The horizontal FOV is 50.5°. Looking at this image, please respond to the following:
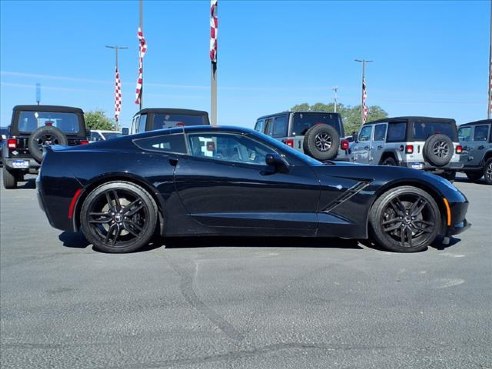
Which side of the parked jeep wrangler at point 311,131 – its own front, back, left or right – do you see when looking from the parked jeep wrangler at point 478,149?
right

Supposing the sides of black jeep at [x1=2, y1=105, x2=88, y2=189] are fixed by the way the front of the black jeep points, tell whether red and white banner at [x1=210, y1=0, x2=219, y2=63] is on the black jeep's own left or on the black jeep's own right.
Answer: on the black jeep's own right

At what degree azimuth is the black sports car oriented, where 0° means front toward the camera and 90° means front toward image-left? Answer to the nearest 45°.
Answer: approximately 270°

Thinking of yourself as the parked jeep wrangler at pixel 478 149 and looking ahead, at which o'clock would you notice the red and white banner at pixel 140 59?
The red and white banner is roughly at 10 o'clock from the parked jeep wrangler.

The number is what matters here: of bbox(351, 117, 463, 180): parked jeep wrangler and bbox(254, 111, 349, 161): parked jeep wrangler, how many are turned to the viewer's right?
0

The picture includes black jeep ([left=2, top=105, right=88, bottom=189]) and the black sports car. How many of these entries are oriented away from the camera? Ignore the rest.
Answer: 1

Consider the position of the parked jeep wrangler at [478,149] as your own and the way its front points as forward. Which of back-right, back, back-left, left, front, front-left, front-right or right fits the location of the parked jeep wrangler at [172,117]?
left

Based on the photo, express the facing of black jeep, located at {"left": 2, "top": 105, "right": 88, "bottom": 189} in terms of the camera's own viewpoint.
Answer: facing away from the viewer

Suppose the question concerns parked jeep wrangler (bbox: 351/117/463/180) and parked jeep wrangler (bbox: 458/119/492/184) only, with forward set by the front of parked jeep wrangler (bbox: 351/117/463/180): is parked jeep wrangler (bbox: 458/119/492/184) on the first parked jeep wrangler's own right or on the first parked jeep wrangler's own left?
on the first parked jeep wrangler's own right

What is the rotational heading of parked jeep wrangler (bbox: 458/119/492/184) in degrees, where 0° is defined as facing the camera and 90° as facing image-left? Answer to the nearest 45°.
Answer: approximately 135°

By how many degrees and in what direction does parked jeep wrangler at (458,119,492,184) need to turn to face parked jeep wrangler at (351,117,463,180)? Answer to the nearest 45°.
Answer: approximately 90° to its left

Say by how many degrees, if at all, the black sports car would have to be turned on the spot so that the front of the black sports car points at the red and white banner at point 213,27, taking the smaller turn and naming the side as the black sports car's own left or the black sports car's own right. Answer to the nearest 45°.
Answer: approximately 90° to the black sports car's own left

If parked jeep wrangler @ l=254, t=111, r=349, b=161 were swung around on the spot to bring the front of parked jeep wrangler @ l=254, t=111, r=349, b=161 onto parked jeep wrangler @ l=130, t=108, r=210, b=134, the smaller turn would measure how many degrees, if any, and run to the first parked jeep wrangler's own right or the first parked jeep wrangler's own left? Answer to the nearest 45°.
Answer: approximately 90° to the first parked jeep wrangler's own left
